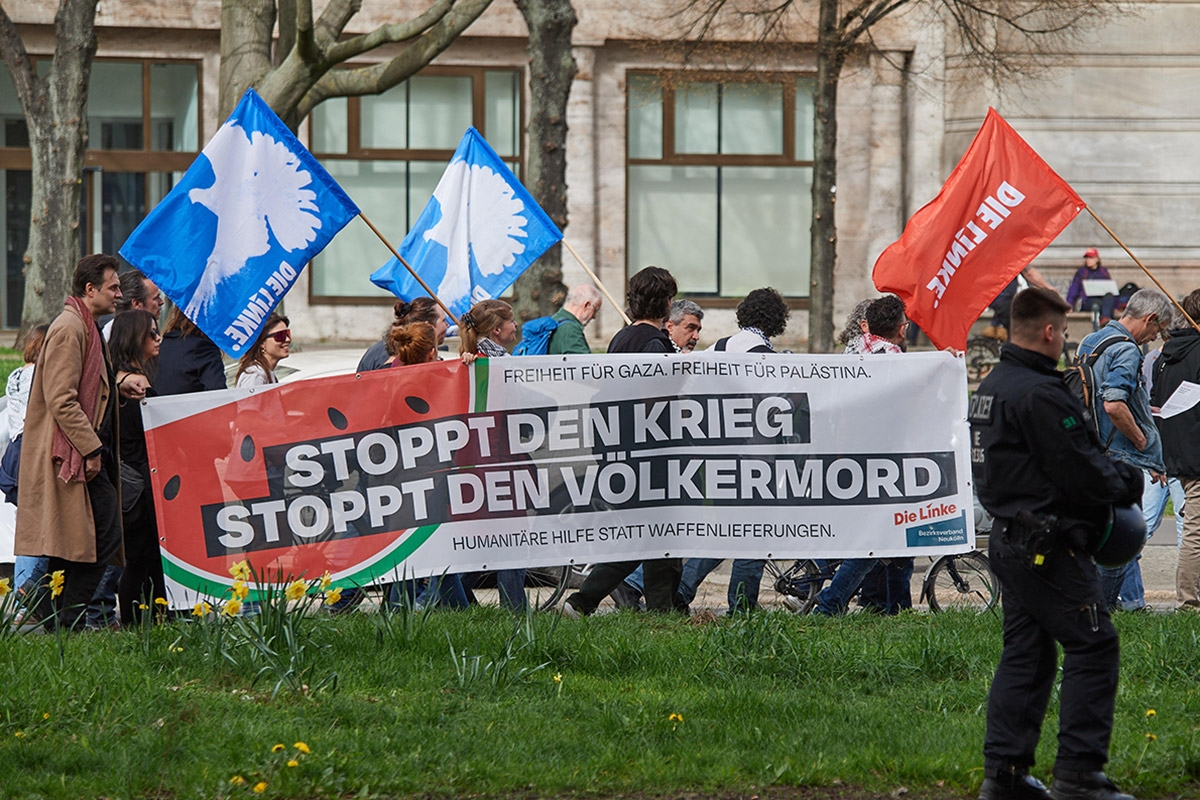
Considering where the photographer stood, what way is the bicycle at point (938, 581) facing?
facing to the right of the viewer

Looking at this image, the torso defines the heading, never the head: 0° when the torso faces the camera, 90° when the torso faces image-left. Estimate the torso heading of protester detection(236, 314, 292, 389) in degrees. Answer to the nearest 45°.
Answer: approximately 270°

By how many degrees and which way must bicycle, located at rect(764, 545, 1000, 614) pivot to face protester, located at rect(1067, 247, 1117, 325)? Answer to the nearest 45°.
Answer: approximately 90° to its left

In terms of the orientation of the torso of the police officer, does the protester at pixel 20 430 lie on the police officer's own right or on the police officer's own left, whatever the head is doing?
on the police officer's own left

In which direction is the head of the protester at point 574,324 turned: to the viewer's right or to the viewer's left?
to the viewer's right

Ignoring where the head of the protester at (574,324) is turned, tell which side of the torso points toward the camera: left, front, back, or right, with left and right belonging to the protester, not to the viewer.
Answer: right

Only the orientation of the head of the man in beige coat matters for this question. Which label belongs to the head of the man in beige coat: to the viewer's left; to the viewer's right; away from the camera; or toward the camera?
to the viewer's right

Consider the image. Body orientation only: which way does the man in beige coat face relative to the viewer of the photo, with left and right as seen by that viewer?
facing to the right of the viewer

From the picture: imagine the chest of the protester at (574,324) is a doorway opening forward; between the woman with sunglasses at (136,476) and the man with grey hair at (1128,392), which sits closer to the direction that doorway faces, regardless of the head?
the man with grey hair

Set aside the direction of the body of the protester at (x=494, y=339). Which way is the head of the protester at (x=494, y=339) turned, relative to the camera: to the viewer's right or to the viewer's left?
to the viewer's right
